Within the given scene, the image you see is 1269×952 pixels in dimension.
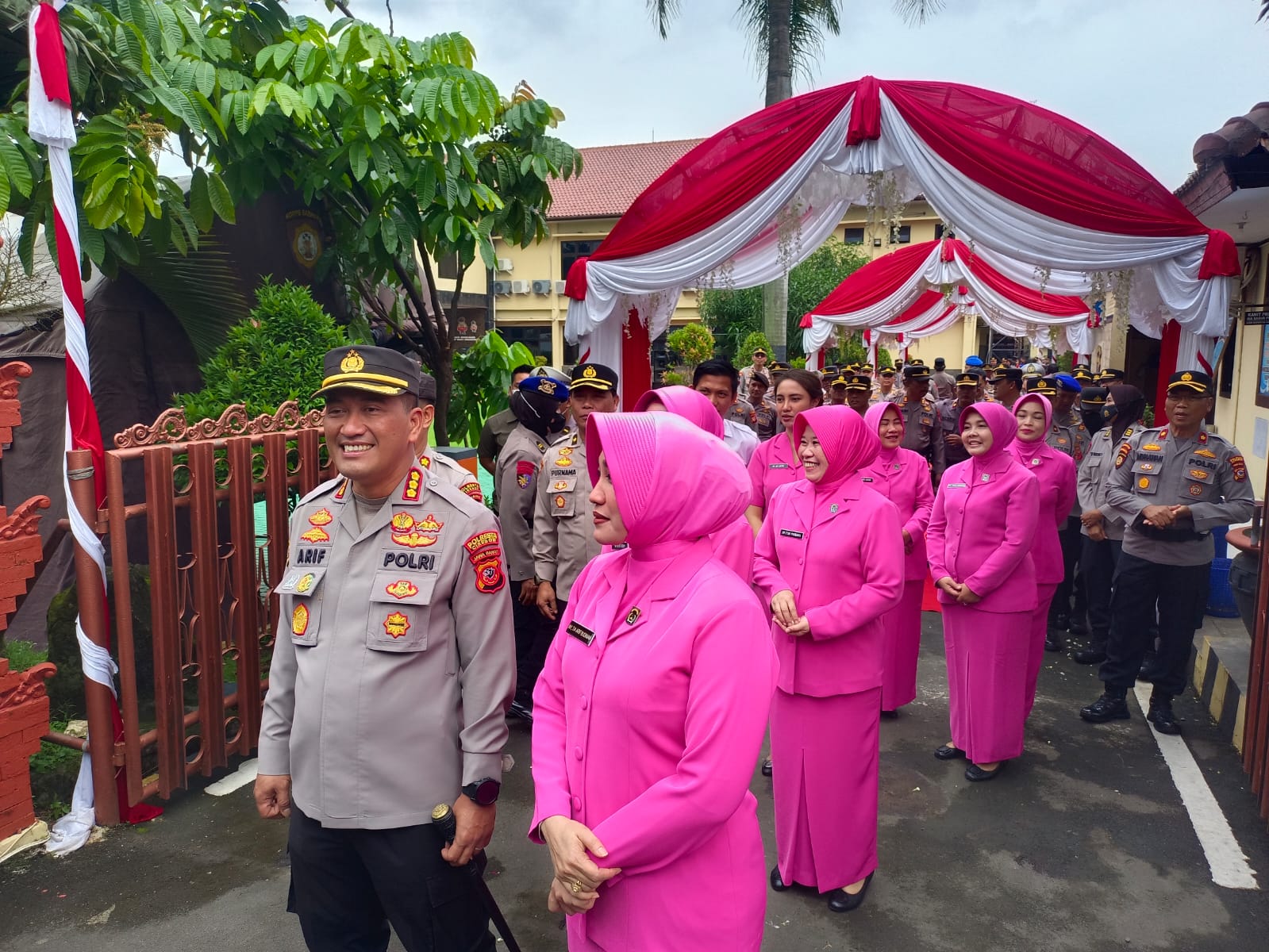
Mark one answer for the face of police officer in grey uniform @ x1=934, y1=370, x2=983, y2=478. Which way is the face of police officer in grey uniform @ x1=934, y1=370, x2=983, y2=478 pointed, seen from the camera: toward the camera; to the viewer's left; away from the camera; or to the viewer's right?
toward the camera

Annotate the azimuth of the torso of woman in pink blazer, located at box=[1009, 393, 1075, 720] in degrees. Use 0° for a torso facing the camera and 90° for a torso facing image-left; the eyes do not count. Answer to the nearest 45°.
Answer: approximately 45°

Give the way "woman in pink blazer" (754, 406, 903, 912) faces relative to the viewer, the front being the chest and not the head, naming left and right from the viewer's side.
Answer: facing the viewer and to the left of the viewer

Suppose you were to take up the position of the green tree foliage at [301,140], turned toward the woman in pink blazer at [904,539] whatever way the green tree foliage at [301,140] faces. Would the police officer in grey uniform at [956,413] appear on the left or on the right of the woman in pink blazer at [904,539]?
left

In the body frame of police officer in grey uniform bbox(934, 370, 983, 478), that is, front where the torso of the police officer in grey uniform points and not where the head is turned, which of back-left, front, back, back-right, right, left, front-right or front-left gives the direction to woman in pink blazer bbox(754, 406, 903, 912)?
front

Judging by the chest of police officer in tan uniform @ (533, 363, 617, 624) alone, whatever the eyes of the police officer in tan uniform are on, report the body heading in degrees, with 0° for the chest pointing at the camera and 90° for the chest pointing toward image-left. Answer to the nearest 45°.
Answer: approximately 0°

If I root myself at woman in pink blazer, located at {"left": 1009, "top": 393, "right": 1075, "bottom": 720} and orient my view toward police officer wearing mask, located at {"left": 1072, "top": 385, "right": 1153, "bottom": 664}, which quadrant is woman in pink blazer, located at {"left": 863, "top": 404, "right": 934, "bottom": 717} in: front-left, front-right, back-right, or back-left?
back-left

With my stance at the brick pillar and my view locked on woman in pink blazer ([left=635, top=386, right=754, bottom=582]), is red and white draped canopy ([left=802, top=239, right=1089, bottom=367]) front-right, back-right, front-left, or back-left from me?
front-left

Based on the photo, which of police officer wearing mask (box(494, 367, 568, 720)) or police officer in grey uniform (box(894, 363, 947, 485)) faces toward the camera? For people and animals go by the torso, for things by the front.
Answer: the police officer in grey uniform

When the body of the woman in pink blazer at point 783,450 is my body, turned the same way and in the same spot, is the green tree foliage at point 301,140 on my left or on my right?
on my right

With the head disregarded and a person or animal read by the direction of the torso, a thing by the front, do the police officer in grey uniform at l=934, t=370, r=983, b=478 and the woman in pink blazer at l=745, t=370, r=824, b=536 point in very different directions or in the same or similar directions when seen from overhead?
same or similar directions
